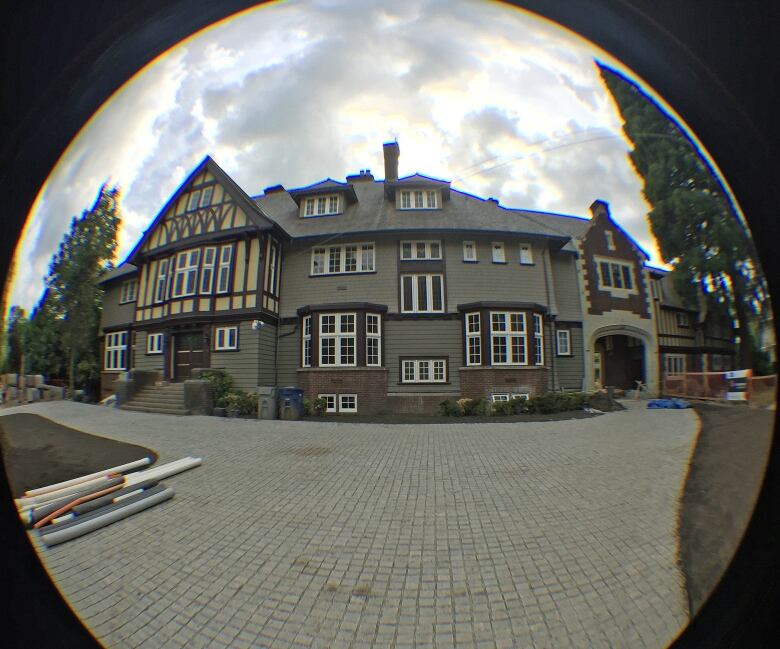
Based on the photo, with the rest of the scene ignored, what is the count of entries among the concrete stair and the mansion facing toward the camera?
2
